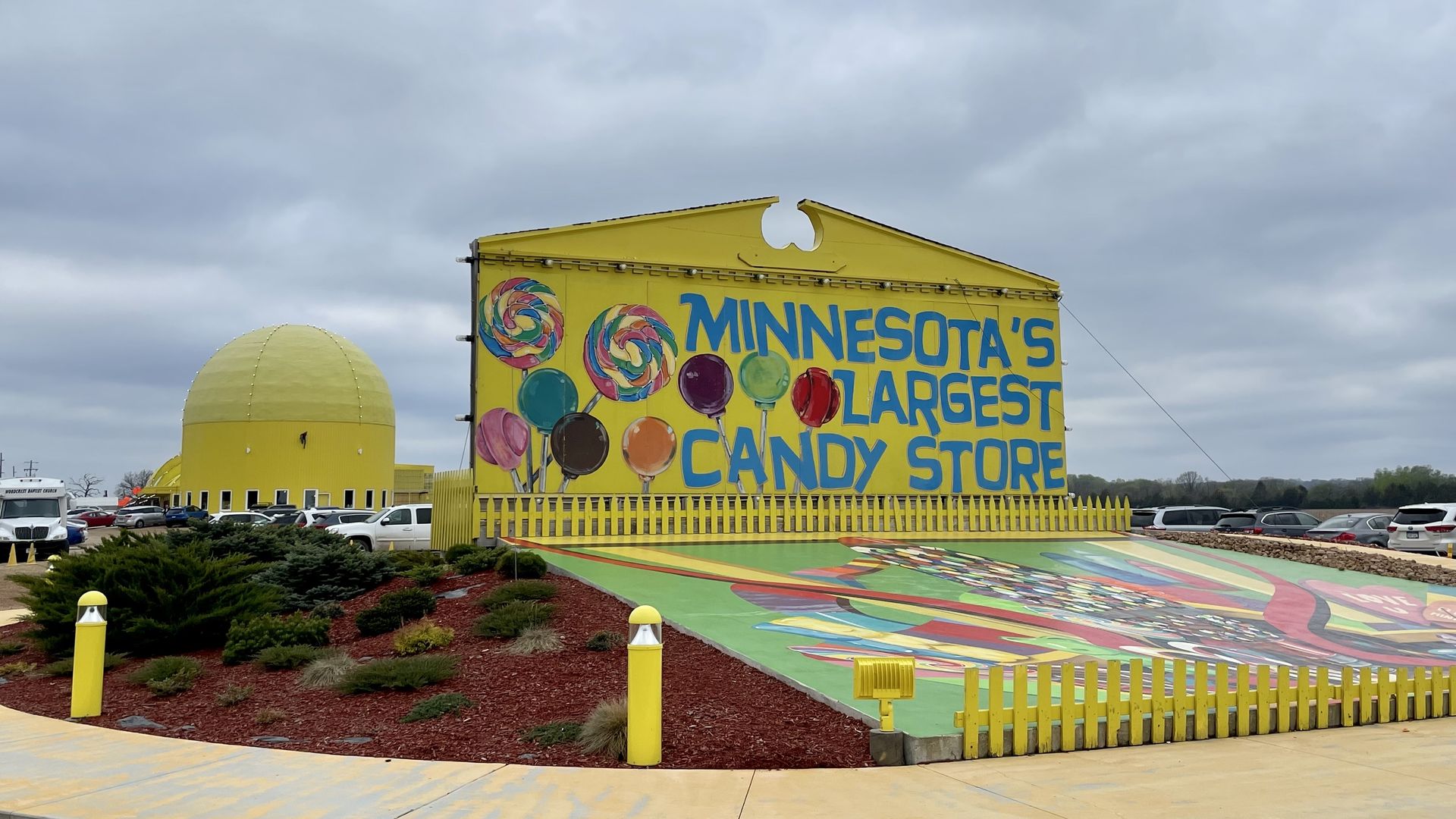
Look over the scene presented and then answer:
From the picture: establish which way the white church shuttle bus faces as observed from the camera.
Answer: facing the viewer

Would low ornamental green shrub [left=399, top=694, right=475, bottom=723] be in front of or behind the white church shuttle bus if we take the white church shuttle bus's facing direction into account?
in front

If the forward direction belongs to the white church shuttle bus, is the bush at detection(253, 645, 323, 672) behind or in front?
in front

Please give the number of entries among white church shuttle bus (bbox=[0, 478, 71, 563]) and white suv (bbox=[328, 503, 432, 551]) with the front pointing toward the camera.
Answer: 1

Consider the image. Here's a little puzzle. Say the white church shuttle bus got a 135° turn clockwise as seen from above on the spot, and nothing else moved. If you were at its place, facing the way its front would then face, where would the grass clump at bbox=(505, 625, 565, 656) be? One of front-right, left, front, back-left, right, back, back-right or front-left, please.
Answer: back-left

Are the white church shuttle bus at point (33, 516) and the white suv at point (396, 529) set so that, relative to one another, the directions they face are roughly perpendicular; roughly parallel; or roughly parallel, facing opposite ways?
roughly perpendicular

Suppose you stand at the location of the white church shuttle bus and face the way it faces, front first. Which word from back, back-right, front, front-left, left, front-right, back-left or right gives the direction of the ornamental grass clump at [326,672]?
front

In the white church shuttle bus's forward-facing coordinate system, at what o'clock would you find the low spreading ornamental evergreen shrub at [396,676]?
The low spreading ornamental evergreen shrub is roughly at 12 o'clock from the white church shuttle bus.

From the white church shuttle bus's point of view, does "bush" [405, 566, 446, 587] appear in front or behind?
in front
